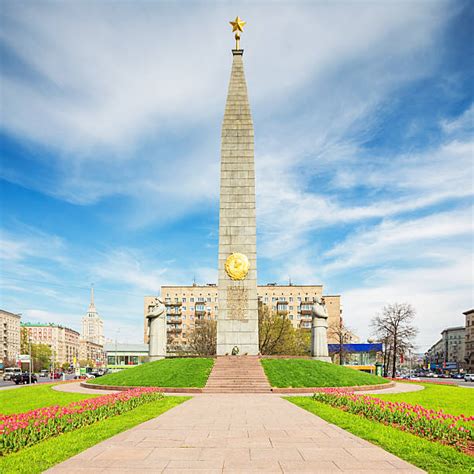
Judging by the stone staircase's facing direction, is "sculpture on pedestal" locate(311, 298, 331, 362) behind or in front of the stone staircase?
behind

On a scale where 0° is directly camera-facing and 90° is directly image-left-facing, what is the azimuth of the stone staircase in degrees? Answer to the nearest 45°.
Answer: approximately 0°

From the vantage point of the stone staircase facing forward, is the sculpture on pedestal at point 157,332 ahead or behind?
behind

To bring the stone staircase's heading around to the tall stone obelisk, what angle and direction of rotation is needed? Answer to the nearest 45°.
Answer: approximately 180°
